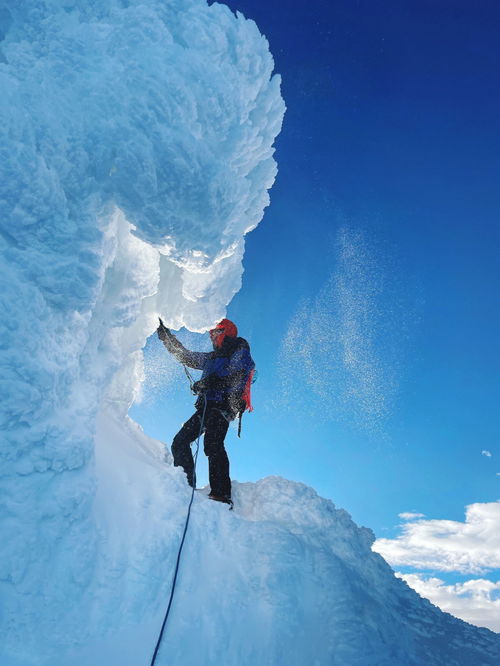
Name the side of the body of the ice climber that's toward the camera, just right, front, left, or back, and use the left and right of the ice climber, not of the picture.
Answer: left
